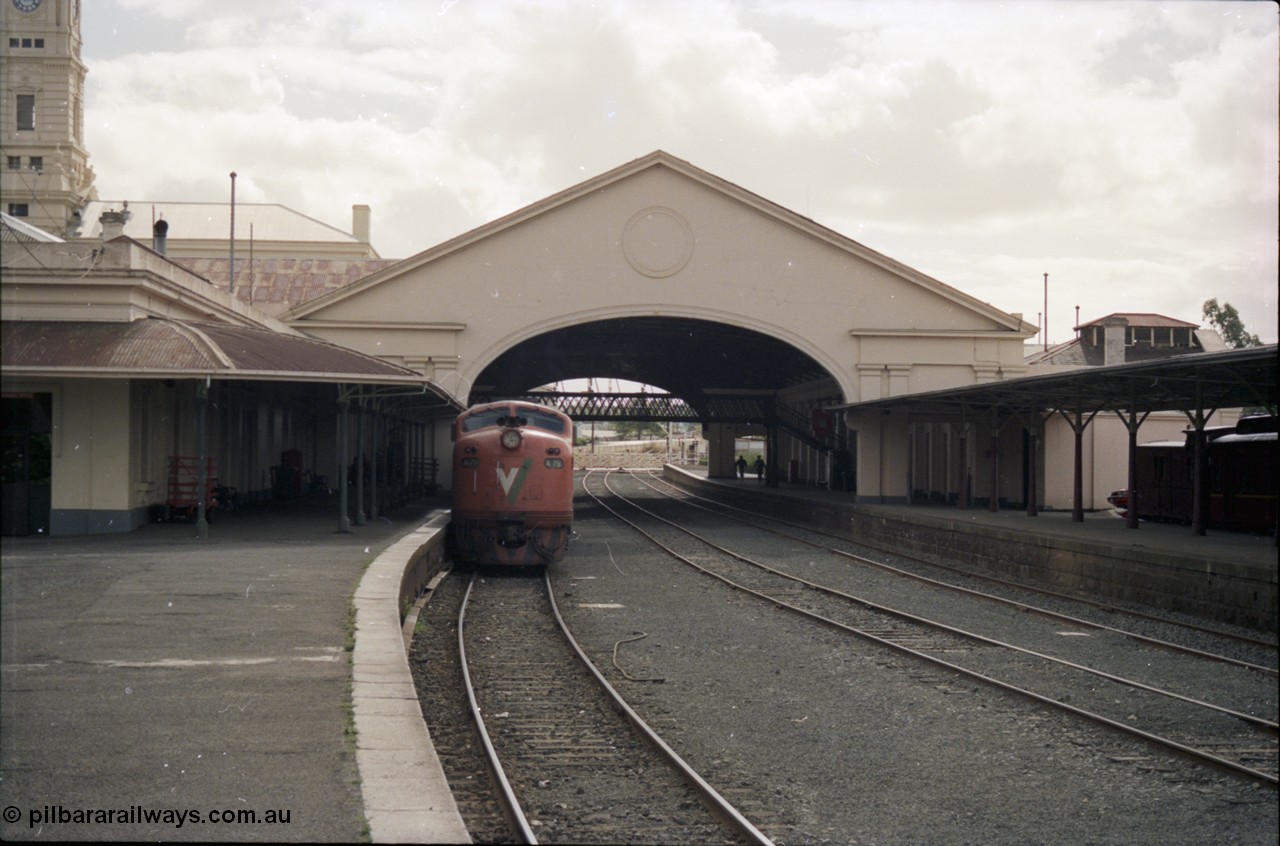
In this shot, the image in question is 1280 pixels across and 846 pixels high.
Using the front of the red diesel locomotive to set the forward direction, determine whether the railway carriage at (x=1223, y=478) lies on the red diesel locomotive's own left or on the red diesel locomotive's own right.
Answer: on the red diesel locomotive's own left

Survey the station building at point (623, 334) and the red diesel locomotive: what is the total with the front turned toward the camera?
2

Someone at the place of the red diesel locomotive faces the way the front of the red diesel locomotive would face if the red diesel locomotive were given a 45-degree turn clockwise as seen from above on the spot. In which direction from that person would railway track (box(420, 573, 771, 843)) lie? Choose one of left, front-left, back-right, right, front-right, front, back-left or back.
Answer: front-left

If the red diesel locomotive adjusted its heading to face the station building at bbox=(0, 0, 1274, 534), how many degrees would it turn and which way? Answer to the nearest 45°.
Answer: approximately 180°

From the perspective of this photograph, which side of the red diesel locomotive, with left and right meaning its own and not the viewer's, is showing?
front

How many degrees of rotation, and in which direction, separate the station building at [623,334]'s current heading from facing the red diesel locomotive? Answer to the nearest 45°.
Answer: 0° — it already faces it

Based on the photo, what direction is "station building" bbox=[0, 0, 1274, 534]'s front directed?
toward the camera

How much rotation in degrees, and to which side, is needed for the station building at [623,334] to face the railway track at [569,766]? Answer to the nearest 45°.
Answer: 0° — it already faces it
